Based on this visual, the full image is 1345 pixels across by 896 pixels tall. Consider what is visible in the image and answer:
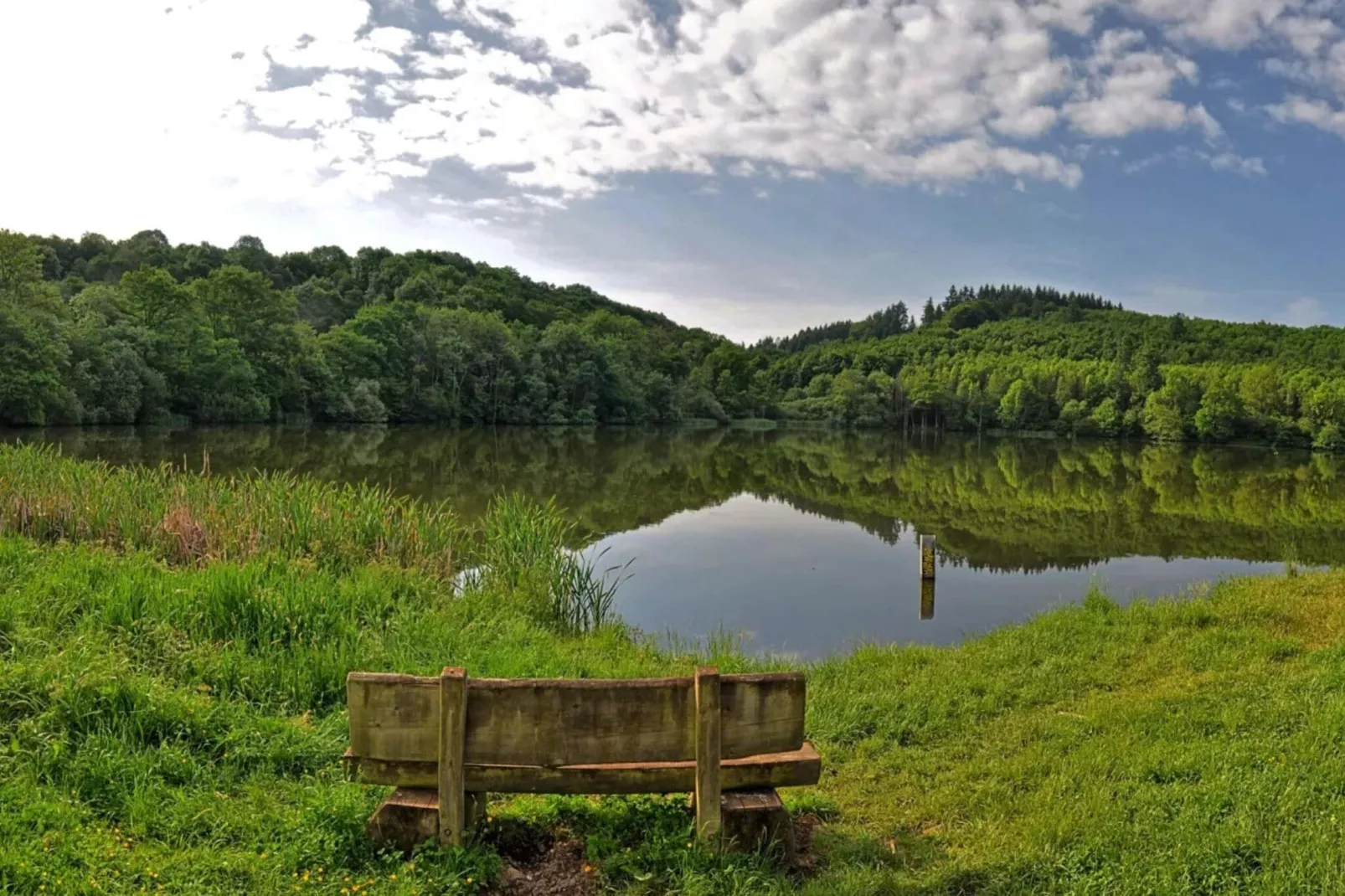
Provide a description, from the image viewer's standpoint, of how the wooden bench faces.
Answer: facing away from the viewer

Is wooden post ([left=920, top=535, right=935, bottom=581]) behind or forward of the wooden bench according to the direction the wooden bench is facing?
forward
